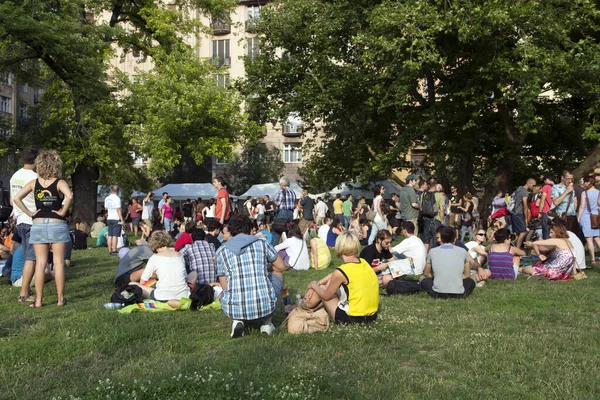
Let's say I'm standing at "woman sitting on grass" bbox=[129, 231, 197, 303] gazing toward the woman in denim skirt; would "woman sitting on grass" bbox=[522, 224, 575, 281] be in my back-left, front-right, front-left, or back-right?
back-right

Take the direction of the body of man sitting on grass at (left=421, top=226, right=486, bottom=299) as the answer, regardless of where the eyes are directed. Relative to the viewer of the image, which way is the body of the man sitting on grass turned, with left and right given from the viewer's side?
facing away from the viewer

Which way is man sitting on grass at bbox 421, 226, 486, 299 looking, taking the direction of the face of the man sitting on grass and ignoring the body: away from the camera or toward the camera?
away from the camera

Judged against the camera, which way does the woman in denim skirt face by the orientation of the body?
away from the camera

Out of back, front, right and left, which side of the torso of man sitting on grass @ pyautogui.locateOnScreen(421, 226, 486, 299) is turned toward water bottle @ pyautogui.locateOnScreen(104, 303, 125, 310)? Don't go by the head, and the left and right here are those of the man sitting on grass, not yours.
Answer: left

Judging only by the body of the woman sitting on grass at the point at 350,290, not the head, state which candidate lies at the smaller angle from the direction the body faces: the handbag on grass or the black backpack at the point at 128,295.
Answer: the black backpack

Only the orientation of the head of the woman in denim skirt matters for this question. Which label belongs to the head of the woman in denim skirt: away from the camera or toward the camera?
away from the camera

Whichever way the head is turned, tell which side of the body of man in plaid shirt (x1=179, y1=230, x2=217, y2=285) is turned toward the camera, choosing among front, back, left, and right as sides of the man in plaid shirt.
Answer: back

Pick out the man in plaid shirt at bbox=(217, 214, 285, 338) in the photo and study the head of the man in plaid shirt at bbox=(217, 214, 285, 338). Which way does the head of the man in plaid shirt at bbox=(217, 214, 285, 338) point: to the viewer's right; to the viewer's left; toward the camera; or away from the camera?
away from the camera

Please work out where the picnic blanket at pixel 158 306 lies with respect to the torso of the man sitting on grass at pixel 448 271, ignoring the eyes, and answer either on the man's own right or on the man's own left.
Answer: on the man's own left
